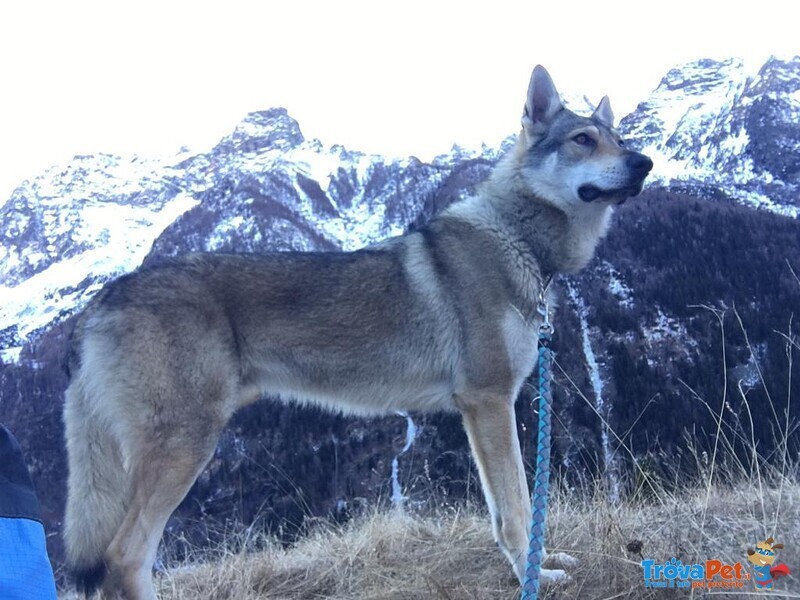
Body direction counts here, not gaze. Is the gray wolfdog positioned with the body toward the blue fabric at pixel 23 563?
no

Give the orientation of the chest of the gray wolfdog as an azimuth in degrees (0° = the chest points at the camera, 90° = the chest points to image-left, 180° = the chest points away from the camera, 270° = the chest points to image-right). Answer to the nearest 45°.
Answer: approximately 270°
